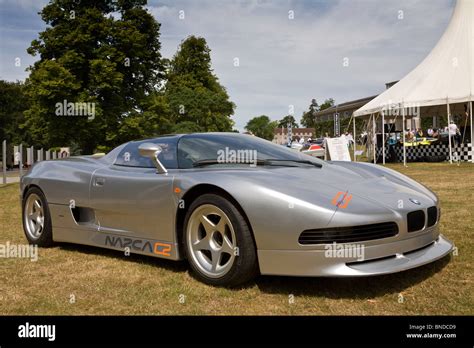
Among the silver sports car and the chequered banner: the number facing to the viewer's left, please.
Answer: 0

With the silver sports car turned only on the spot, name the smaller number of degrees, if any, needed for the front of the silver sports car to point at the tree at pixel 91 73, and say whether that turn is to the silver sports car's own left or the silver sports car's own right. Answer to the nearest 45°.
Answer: approximately 135° to the silver sports car's own left

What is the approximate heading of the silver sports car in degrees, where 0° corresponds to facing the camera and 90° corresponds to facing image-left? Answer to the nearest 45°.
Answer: approximately 315°

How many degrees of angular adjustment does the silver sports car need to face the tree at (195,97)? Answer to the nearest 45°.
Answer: approximately 135° to its left

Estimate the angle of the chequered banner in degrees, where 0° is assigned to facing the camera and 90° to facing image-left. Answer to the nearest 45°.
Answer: approximately 0°

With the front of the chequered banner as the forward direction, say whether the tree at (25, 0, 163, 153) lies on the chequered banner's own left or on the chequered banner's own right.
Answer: on the chequered banner's own right
